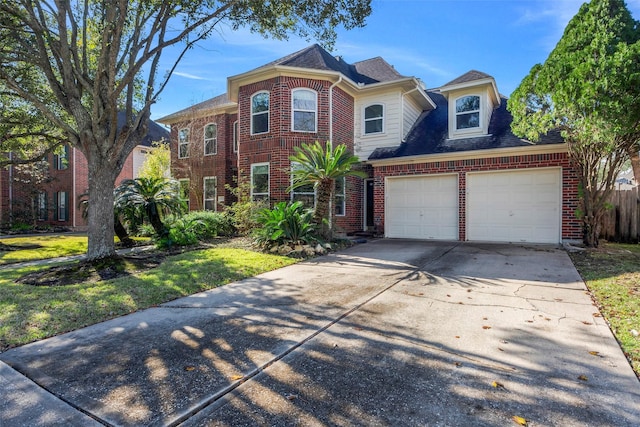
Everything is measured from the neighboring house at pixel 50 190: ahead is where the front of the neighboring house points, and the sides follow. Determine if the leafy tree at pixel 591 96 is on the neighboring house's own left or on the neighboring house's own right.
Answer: on the neighboring house's own left

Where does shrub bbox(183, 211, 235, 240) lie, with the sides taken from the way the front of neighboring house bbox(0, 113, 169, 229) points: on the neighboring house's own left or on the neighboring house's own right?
on the neighboring house's own left

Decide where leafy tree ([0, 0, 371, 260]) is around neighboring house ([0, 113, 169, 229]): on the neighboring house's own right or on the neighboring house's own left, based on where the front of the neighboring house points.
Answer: on the neighboring house's own left

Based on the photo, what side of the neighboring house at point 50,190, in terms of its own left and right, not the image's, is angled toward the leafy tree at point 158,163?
left

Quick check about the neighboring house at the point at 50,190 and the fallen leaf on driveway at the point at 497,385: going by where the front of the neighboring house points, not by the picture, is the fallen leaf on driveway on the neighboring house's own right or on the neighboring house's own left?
on the neighboring house's own left

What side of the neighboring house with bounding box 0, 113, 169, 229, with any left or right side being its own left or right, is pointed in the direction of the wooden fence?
left

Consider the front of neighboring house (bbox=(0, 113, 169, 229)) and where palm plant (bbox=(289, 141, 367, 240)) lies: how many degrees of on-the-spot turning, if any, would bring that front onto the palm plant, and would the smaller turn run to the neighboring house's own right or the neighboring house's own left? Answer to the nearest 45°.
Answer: approximately 45° to the neighboring house's own left

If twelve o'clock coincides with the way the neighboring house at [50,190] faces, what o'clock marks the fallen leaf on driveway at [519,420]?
The fallen leaf on driveway is roughly at 10 o'clock from the neighboring house.

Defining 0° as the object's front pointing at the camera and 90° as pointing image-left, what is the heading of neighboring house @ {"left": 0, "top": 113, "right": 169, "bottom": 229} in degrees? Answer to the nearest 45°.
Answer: approximately 45°

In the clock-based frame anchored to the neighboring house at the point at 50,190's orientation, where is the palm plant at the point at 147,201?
The palm plant is roughly at 10 o'clock from the neighboring house.

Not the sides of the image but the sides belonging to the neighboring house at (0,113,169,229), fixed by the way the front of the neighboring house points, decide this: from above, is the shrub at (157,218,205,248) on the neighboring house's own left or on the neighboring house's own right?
on the neighboring house's own left
